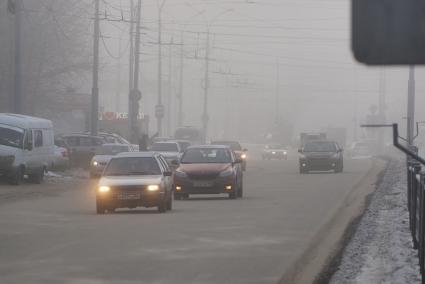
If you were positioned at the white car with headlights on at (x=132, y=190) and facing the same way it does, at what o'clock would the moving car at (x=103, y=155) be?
The moving car is roughly at 6 o'clock from the white car with headlights on.

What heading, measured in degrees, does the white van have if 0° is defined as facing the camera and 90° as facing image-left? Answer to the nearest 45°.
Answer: approximately 45°

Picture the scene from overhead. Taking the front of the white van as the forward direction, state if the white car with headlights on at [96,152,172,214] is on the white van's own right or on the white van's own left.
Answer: on the white van's own left

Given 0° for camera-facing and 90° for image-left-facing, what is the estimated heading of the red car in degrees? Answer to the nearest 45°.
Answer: approximately 0°

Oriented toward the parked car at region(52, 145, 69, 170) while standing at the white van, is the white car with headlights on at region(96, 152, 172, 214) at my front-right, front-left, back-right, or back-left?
back-right

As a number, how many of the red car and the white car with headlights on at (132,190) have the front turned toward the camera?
2

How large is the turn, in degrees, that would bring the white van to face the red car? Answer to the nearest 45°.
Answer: approximately 90° to its left

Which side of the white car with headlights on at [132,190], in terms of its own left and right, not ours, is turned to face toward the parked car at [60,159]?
back
